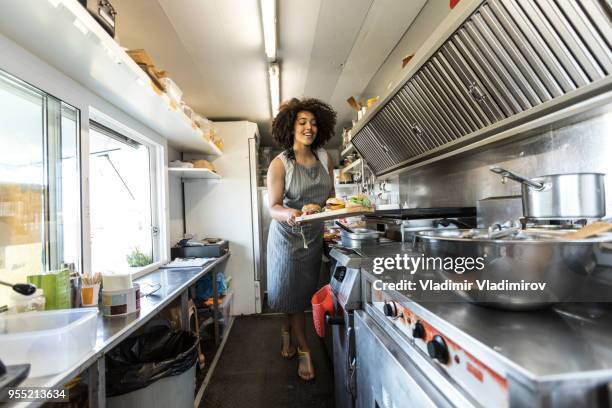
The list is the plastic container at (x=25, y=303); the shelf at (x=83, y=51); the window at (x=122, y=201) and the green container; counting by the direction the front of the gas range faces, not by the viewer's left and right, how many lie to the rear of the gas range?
0

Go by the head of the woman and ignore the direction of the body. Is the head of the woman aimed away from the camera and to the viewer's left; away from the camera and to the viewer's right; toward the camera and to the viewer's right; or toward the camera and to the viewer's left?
toward the camera and to the viewer's right

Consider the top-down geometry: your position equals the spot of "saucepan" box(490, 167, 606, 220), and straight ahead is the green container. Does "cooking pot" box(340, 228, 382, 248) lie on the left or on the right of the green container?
right

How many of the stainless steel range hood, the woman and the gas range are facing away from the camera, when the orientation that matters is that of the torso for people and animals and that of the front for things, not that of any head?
0

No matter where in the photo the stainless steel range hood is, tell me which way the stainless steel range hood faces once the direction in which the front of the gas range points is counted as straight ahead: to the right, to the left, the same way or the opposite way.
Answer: the same way

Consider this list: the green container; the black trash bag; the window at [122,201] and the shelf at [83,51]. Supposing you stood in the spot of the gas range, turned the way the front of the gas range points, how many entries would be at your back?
0

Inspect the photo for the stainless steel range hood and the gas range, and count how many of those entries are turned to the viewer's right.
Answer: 0

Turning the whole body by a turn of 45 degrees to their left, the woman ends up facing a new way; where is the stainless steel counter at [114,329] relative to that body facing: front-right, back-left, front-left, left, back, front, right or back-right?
back-right

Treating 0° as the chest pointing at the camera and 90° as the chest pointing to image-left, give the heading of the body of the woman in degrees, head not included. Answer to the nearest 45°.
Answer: approximately 315°

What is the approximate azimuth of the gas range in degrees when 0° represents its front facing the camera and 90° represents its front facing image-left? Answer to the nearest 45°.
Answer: approximately 45°

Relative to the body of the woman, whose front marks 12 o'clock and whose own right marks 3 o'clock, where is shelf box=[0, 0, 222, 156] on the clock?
The shelf is roughly at 3 o'clock from the woman.

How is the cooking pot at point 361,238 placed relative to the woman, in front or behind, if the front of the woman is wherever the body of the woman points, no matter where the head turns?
in front

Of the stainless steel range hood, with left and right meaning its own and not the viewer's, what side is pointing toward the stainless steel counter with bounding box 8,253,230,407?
front

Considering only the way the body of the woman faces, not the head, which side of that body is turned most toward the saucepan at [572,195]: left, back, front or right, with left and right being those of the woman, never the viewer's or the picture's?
front

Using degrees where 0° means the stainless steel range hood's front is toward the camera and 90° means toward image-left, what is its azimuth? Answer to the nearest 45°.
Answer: approximately 45°
